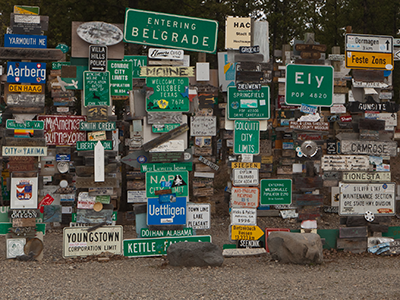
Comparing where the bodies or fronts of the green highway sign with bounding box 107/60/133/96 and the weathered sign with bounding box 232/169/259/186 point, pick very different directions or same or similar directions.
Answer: same or similar directions

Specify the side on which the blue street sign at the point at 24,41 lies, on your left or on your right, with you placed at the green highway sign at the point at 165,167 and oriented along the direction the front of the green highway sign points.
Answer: on your right

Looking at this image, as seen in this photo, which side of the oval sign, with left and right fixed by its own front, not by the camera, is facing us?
front

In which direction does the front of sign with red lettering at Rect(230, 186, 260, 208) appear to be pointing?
toward the camera

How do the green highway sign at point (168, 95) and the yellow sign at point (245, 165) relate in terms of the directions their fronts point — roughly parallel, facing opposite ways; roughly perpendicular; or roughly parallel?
roughly parallel

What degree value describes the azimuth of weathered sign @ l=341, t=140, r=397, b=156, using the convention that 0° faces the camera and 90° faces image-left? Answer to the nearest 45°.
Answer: approximately 0°

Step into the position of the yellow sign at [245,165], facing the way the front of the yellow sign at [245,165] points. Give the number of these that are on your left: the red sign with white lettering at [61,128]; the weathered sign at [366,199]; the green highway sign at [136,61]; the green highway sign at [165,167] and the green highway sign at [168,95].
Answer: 1

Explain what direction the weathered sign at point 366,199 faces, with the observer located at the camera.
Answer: facing the viewer

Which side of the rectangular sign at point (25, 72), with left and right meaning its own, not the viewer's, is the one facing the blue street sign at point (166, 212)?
left

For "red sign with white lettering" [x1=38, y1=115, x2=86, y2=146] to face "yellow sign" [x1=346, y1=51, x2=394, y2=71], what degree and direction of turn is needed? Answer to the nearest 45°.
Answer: approximately 45° to its left

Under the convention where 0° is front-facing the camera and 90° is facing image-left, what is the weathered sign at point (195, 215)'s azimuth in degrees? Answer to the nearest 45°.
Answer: approximately 0°

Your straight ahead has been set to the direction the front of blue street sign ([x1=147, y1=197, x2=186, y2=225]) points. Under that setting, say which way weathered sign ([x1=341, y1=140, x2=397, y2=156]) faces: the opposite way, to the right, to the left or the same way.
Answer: the same way

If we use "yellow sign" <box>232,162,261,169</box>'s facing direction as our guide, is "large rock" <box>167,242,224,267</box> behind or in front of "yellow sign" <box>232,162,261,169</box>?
in front
